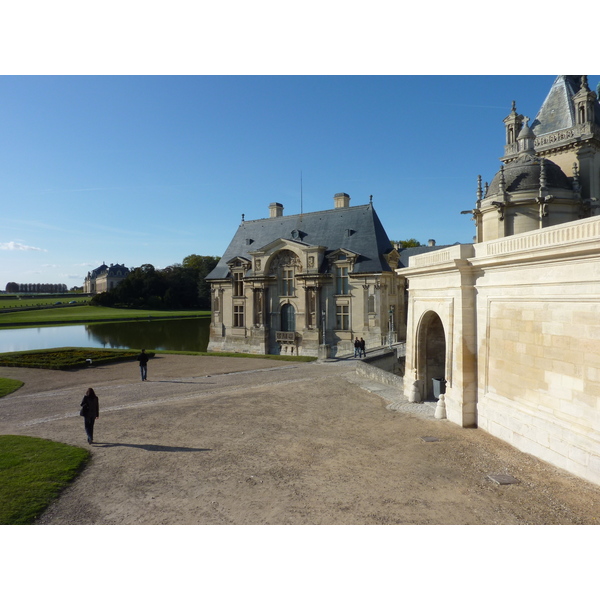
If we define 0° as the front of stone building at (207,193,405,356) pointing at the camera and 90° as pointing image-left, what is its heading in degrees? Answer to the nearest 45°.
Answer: approximately 0°

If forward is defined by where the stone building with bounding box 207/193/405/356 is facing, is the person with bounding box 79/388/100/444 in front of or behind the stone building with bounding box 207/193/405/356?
in front

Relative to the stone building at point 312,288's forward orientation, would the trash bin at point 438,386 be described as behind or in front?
in front
